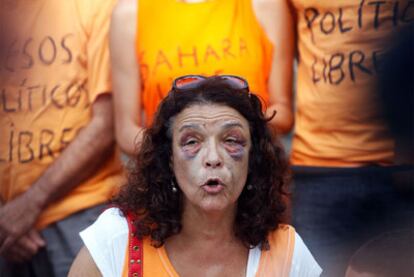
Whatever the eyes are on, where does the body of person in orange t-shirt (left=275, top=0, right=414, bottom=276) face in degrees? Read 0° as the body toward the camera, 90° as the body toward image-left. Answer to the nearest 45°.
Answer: approximately 0°

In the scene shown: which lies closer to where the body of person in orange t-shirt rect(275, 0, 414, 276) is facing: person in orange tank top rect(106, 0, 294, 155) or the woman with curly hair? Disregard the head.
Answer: the woman with curly hair

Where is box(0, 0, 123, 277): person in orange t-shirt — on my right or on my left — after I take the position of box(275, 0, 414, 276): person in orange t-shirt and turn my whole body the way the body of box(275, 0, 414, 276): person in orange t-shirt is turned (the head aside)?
on my right

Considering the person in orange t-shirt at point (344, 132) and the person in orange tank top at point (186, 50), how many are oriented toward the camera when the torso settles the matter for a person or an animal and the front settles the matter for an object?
2

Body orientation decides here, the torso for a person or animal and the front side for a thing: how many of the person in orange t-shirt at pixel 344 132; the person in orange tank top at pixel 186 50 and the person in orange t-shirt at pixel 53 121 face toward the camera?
3

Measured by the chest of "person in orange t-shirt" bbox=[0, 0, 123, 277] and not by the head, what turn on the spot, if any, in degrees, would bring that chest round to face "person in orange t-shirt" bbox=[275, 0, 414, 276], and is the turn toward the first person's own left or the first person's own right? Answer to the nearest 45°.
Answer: approximately 90° to the first person's own left

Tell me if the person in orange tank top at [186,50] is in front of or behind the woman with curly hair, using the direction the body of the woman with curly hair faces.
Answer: behind

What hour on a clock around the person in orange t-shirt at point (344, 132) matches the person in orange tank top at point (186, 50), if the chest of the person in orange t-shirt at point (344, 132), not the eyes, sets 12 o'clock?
the person in orange tank top at point (186, 50) is roughly at 3 o'clock from the person in orange t-shirt at point (344, 132).
